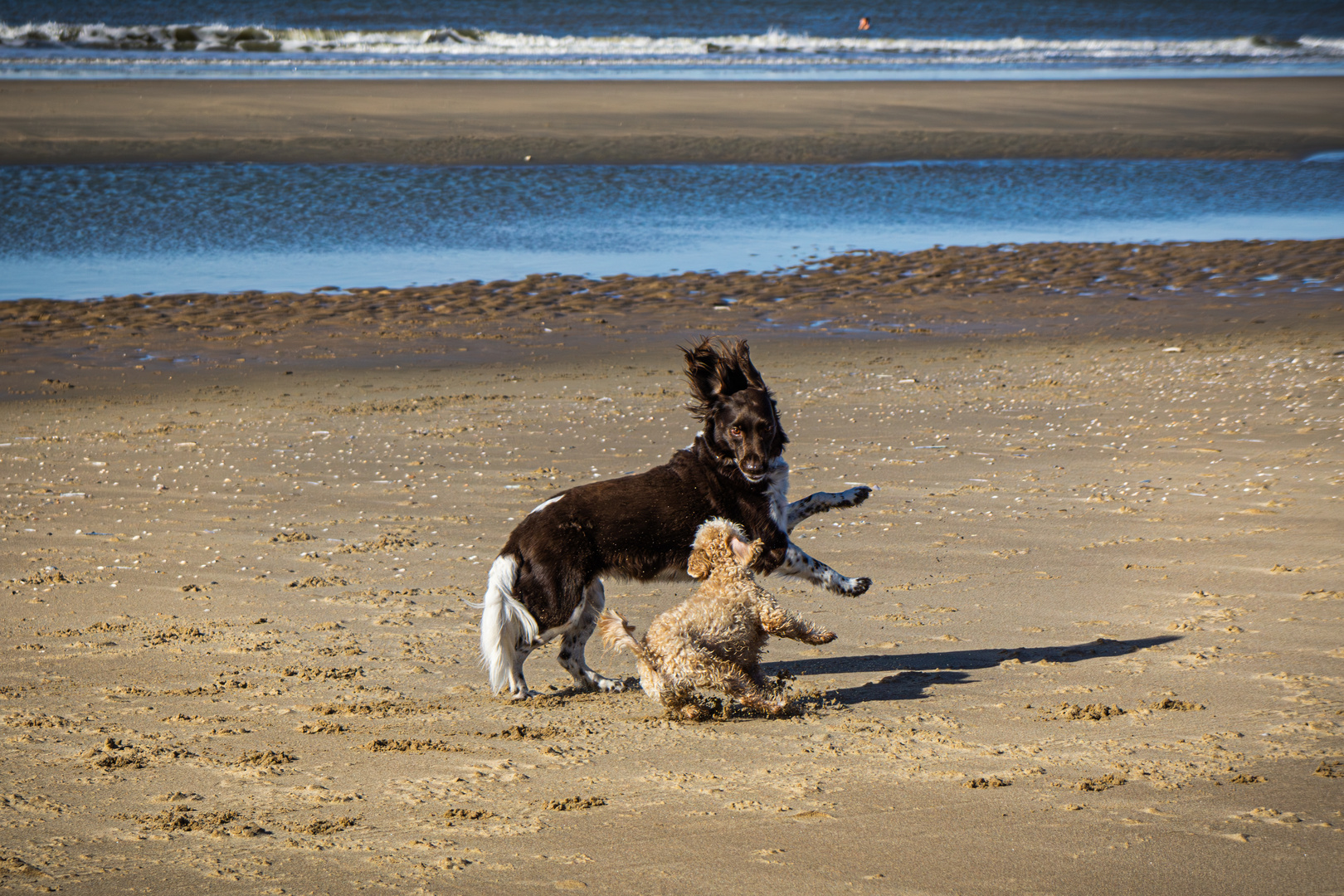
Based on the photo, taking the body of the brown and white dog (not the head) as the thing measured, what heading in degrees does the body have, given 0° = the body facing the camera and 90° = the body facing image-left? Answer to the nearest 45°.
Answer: approximately 270°
